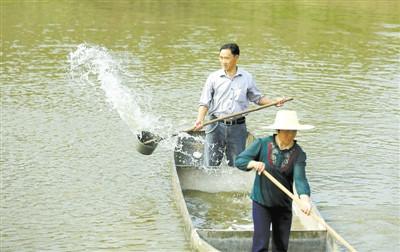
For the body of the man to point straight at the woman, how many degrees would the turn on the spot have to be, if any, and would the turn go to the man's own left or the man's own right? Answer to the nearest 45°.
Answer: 0° — they already face them

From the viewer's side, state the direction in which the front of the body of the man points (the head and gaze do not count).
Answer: toward the camera
